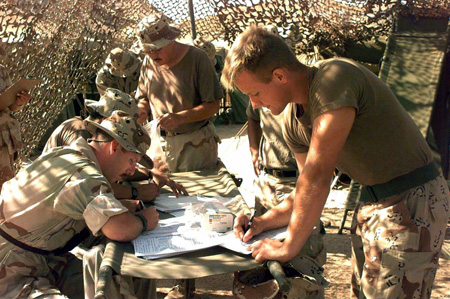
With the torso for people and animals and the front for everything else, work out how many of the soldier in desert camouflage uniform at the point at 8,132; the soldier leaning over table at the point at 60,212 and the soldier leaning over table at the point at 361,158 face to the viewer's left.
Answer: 1

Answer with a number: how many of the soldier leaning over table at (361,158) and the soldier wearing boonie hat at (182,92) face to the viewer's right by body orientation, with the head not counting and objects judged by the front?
0

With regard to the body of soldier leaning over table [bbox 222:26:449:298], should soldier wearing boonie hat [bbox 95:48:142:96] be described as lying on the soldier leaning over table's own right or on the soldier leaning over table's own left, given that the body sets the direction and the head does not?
on the soldier leaning over table's own right

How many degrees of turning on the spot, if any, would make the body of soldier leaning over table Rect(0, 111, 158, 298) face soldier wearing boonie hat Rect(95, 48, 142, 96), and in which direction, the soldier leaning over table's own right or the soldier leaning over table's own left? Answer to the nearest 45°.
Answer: approximately 90° to the soldier leaning over table's own left

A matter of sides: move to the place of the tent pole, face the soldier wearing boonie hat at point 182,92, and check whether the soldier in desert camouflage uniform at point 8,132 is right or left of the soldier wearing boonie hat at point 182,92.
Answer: right

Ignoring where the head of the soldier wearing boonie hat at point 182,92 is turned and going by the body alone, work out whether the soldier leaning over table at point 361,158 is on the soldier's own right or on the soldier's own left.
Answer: on the soldier's own left

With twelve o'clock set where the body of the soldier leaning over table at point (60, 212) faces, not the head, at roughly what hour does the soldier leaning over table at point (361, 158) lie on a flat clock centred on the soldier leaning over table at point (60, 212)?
the soldier leaning over table at point (361, 158) is roughly at 1 o'clock from the soldier leaning over table at point (60, 212).

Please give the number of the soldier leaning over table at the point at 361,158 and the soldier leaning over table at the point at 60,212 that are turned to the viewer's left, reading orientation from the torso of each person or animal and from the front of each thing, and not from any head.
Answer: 1

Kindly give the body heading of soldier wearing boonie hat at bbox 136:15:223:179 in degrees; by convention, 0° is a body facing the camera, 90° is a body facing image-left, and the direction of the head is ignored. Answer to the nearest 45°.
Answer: approximately 45°

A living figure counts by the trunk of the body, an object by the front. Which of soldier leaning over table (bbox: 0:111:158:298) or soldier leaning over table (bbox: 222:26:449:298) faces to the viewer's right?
soldier leaning over table (bbox: 0:111:158:298)

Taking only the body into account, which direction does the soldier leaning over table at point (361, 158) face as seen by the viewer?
to the viewer's left

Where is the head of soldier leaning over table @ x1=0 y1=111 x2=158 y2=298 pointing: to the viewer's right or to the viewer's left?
to the viewer's right

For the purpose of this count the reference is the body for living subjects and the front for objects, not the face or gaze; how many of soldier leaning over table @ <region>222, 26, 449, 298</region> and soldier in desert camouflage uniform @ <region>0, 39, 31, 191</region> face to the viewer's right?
1

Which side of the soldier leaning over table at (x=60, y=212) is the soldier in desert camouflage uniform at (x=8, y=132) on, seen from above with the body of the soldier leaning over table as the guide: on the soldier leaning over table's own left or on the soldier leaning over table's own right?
on the soldier leaning over table's own left

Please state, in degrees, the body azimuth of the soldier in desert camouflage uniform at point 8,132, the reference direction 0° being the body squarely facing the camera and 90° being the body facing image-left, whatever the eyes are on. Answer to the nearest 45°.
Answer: approximately 270°

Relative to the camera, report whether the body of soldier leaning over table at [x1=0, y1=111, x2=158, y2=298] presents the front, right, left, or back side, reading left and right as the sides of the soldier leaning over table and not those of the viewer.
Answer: right

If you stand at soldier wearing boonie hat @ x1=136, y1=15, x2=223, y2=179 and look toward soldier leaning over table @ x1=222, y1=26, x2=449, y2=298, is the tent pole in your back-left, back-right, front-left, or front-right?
back-left

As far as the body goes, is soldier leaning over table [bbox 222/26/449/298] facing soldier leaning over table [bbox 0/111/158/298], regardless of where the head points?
yes
